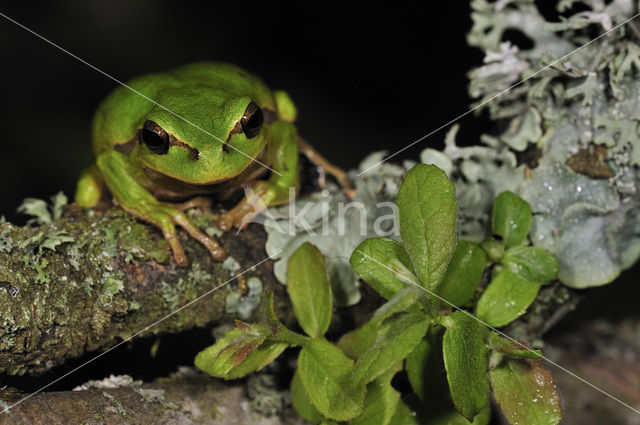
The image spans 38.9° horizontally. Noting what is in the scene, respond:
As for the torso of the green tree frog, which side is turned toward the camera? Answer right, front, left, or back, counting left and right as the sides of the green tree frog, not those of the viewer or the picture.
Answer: front

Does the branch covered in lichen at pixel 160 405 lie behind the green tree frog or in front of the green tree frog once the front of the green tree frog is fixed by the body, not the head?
in front

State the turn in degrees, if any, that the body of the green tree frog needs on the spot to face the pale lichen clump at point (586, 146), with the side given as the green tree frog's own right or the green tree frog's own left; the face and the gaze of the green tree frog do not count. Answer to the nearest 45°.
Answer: approximately 45° to the green tree frog's own left

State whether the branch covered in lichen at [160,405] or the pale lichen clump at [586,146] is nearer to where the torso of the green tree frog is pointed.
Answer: the branch covered in lichen
